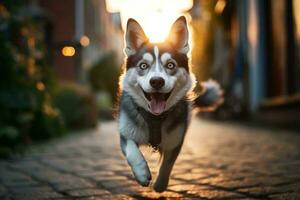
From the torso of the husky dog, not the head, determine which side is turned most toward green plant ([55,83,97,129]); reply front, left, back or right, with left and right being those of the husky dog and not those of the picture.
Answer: back

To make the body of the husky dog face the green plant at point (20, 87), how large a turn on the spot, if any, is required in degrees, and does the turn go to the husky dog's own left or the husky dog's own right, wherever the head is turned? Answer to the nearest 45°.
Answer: approximately 135° to the husky dog's own right

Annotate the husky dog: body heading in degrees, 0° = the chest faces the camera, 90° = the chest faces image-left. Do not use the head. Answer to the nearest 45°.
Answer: approximately 0°

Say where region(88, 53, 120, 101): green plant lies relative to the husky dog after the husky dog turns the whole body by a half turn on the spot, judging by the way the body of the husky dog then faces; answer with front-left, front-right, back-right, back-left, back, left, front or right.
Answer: front

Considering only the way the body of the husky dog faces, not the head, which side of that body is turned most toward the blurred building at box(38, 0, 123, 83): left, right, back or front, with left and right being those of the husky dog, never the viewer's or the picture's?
back

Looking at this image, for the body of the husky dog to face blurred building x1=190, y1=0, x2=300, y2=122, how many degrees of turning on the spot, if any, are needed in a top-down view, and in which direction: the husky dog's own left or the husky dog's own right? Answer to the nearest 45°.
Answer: approximately 180°
